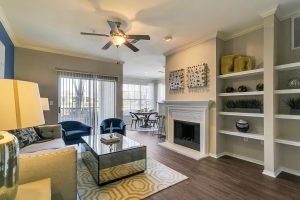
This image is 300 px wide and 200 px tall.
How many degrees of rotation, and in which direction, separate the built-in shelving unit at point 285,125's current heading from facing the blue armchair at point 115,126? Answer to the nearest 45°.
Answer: approximately 45° to its right

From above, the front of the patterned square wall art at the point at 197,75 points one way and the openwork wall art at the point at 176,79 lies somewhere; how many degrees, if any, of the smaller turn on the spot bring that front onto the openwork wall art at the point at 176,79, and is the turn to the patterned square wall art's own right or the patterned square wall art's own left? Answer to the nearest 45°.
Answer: approximately 90° to the patterned square wall art's own right

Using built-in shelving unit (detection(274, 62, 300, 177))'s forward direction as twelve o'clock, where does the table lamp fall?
The table lamp is roughly at 11 o'clock from the built-in shelving unit.

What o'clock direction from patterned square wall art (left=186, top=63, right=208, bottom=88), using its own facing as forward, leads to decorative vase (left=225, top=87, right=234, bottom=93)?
The decorative vase is roughly at 8 o'clock from the patterned square wall art.

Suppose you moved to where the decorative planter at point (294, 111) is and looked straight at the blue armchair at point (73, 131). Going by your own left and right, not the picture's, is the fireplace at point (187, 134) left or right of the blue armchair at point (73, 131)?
right

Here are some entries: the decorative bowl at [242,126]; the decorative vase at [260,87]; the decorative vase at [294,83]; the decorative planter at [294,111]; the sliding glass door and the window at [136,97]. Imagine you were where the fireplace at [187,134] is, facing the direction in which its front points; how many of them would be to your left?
4

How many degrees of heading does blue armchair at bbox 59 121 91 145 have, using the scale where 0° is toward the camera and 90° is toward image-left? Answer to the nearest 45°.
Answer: approximately 315°

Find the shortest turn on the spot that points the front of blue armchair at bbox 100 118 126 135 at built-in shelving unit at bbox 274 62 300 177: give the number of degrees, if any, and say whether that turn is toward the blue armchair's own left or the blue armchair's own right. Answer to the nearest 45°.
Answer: approximately 45° to the blue armchair's own left

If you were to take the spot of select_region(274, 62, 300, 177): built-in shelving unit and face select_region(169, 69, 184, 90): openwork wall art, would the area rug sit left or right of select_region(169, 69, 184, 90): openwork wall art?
left

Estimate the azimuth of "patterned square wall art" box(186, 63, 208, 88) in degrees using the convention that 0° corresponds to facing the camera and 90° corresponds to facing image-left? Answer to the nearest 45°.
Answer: approximately 45°
